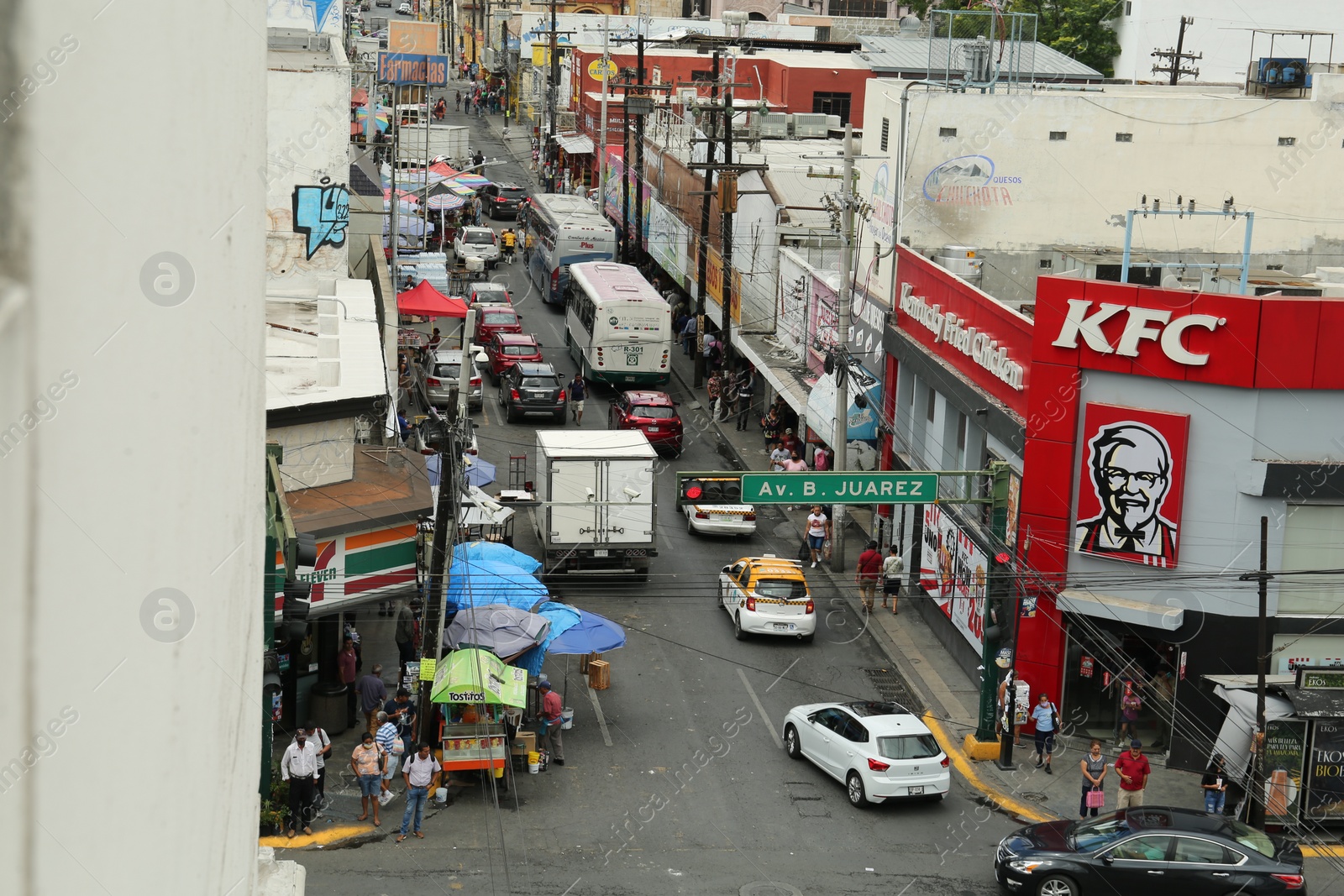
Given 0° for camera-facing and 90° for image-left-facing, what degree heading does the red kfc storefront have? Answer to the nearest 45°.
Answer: approximately 0°

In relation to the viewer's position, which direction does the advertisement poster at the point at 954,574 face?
facing the viewer and to the left of the viewer

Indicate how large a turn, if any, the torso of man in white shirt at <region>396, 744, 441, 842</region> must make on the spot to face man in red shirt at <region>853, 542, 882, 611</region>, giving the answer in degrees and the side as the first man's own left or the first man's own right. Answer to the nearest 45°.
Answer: approximately 135° to the first man's own left

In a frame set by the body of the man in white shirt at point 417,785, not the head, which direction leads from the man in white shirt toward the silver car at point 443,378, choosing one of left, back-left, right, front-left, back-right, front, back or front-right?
back

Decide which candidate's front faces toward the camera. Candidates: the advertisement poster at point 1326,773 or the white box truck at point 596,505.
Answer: the advertisement poster

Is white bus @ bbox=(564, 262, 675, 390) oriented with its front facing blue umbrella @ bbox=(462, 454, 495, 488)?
no

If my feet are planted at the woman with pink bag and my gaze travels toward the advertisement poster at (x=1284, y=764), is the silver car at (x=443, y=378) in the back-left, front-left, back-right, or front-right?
back-left

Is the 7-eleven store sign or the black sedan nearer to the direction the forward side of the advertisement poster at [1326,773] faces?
the black sedan

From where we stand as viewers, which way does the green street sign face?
facing the viewer

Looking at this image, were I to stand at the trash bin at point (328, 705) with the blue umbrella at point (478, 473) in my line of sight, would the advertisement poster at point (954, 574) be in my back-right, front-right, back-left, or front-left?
front-right

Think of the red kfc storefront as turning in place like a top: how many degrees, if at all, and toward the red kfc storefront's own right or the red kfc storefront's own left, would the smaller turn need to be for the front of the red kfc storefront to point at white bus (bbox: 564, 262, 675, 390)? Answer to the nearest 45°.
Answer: approximately 135° to the red kfc storefront's own right

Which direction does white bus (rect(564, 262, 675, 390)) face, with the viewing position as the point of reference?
facing away from the viewer

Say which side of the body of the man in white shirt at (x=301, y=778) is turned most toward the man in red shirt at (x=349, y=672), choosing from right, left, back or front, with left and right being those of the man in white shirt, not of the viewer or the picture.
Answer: back

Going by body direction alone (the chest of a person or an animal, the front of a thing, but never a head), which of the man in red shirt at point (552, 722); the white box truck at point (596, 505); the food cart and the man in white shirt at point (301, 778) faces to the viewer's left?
the man in red shirt

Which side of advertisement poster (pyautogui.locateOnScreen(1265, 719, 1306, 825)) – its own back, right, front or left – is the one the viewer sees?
front

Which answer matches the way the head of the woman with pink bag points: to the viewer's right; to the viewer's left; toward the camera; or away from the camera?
toward the camera

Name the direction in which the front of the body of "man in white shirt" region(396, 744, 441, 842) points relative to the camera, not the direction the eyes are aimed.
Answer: toward the camera

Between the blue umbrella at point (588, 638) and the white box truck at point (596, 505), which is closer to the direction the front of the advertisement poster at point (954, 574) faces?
the blue umbrella

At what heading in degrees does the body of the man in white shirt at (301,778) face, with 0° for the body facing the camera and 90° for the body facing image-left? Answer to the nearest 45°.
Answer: approximately 0°

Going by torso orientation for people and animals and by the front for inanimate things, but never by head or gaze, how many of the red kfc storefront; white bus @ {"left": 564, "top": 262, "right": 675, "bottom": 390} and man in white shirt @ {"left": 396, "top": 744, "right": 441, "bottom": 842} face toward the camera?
2

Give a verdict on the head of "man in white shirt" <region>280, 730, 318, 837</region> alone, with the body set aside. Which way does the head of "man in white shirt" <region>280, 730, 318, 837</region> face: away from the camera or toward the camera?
toward the camera
